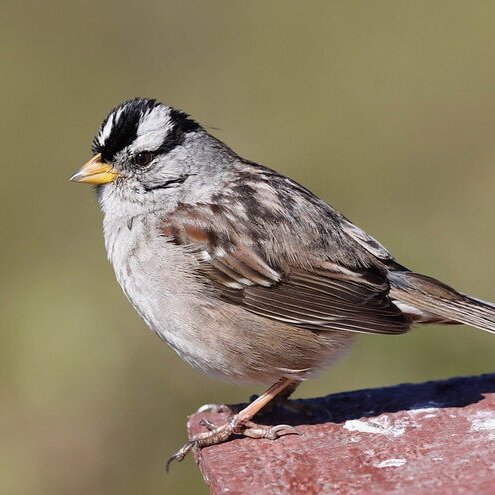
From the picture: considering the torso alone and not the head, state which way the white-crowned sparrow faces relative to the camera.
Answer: to the viewer's left
